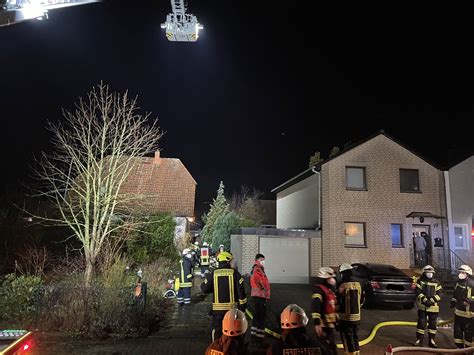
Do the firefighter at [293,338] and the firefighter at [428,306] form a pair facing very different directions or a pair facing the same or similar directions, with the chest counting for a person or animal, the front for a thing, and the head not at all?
very different directions

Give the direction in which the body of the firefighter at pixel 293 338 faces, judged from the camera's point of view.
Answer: away from the camera

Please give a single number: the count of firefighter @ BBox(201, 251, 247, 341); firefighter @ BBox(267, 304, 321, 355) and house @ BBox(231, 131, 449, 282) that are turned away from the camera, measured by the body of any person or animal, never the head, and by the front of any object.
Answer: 2

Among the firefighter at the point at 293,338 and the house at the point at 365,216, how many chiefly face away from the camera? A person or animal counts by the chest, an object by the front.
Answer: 1

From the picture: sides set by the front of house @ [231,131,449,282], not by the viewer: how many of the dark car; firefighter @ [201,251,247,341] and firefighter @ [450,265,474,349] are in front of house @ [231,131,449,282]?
3

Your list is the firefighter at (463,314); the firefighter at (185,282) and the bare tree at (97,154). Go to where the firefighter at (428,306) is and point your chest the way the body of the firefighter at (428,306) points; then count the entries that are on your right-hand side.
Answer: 2

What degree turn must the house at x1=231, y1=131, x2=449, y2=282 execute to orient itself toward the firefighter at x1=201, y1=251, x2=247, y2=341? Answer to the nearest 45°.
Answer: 0° — it already faces them

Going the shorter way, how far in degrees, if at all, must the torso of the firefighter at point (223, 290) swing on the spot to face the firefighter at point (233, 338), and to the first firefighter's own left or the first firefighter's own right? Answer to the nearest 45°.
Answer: approximately 180°

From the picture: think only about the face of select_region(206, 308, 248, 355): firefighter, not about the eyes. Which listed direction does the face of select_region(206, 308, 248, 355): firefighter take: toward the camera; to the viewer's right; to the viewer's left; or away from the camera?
away from the camera

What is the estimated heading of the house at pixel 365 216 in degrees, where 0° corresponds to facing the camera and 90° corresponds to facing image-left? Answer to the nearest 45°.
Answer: approximately 0°

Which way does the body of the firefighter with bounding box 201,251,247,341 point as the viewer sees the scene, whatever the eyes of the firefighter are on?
away from the camera

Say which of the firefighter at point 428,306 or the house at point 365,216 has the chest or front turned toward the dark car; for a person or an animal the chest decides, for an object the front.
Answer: the house

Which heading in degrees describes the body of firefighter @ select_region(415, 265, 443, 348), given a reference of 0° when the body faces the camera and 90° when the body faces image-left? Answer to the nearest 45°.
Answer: approximately 0°
